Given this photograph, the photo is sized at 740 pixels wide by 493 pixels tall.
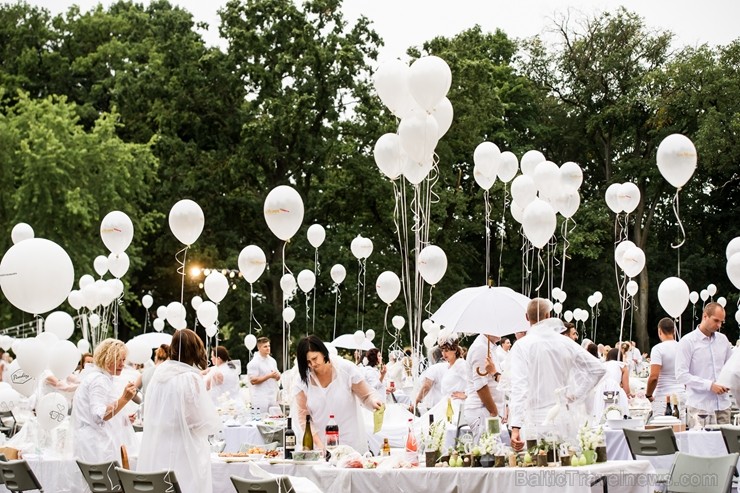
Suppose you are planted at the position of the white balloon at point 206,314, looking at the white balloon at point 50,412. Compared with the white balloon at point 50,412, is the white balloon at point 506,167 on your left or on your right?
left

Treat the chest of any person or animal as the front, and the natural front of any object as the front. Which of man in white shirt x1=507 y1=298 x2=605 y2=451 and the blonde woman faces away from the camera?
the man in white shirt

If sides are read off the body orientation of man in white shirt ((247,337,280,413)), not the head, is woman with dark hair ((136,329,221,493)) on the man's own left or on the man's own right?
on the man's own right

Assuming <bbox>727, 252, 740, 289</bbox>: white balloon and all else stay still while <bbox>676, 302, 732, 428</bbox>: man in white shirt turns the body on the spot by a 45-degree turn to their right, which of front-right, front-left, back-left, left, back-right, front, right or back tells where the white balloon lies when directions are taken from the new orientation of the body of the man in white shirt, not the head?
back

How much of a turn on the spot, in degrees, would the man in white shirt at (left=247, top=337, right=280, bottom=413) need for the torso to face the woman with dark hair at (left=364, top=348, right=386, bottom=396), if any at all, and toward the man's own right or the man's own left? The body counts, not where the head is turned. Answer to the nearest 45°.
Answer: approximately 90° to the man's own left

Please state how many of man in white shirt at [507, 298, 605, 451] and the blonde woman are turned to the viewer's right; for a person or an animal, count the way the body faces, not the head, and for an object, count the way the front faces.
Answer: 1

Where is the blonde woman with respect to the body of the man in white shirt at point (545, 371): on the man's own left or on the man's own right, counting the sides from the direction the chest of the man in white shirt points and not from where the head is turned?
on the man's own left

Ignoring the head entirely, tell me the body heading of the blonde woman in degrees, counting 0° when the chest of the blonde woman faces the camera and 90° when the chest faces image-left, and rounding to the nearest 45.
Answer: approximately 270°

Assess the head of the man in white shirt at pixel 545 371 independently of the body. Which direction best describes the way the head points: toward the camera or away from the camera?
away from the camera

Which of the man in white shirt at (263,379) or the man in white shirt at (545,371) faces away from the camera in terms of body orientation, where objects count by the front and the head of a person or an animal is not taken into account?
the man in white shirt at (545,371)
